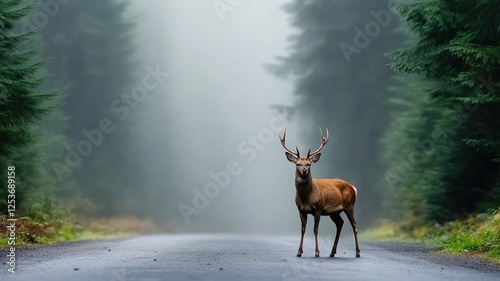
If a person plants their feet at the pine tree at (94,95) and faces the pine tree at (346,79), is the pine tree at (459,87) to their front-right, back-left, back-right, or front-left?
front-right

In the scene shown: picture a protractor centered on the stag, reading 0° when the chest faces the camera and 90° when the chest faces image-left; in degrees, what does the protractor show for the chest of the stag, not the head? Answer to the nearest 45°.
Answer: approximately 45°

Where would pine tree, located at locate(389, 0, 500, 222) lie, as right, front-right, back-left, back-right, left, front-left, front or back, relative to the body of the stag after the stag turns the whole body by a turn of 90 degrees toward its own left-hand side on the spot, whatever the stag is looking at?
left

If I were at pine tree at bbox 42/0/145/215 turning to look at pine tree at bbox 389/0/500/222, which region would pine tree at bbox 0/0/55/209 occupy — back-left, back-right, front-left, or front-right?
front-right

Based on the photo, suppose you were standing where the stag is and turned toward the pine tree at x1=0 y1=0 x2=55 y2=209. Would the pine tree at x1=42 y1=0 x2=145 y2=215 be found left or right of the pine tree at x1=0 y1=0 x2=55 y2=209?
right

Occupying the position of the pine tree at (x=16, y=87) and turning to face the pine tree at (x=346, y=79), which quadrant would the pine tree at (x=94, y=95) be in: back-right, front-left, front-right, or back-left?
front-left

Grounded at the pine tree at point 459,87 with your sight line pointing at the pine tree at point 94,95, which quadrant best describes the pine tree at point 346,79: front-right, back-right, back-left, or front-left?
front-right

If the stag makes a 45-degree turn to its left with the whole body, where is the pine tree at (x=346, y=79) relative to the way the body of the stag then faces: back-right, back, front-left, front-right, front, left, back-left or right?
back

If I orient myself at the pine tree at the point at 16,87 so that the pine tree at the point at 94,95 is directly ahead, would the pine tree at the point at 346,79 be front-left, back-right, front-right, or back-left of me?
front-right

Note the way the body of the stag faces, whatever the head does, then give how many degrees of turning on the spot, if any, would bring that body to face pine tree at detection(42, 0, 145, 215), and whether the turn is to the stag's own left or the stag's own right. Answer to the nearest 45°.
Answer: approximately 90° to the stag's own right

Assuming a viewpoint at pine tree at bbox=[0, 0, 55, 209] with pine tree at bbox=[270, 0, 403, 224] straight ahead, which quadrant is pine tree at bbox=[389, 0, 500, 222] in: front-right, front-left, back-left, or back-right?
front-right
